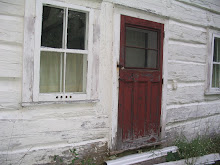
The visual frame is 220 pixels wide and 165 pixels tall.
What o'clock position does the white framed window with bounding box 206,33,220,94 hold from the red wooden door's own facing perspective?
The white framed window is roughly at 9 o'clock from the red wooden door.

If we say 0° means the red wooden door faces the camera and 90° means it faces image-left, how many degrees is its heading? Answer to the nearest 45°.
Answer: approximately 315°

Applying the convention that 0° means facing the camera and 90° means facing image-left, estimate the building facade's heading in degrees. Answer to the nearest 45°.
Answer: approximately 315°

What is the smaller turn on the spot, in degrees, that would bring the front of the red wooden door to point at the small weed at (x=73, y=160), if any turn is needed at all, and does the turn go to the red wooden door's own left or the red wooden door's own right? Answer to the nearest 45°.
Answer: approximately 90° to the red wooden door's own right
